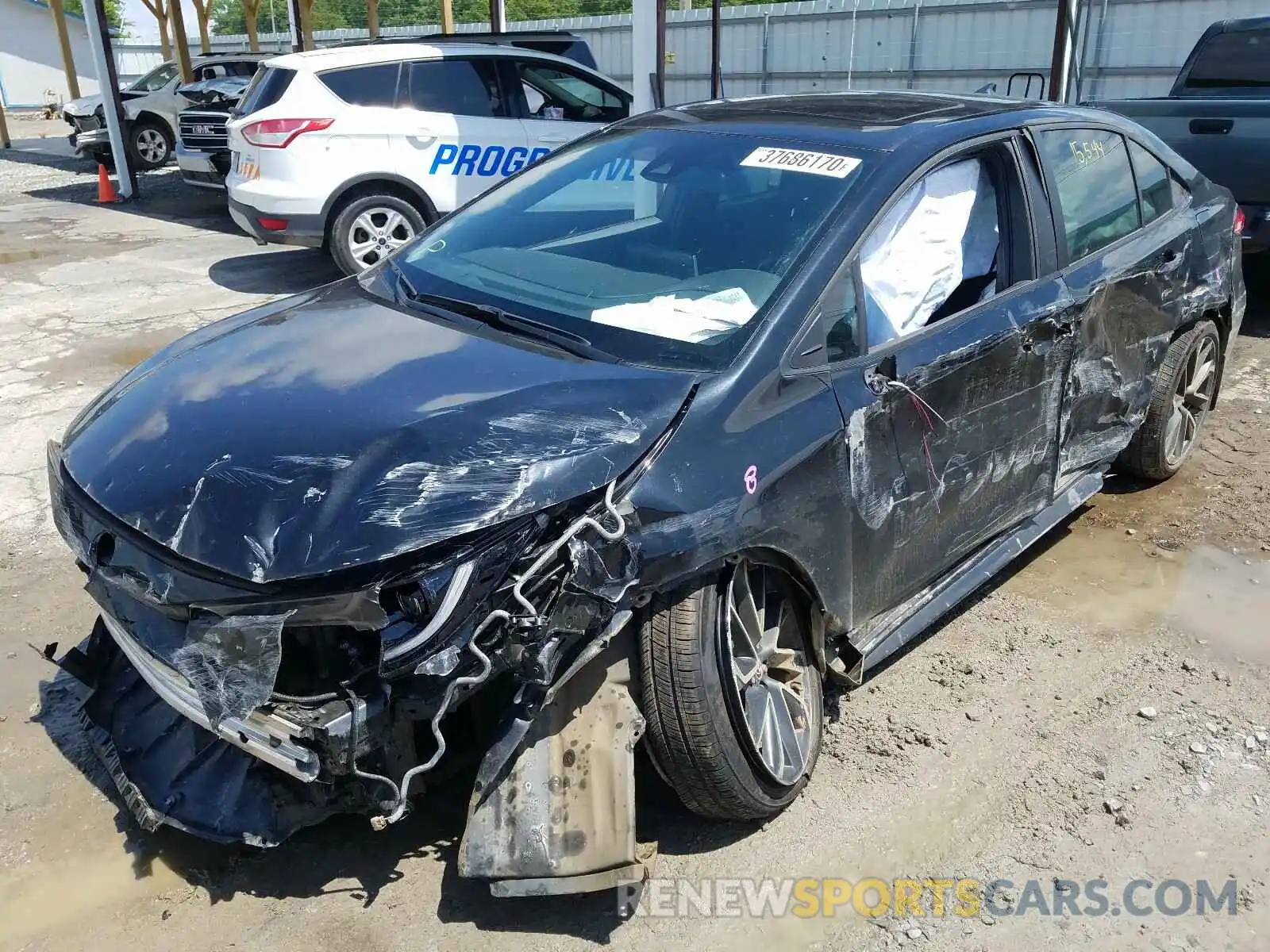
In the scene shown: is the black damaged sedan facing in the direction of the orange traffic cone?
no

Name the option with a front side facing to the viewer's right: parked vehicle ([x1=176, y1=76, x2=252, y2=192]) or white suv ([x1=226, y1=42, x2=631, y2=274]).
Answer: the white suv

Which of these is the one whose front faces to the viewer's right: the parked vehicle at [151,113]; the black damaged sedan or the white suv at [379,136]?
the white suv

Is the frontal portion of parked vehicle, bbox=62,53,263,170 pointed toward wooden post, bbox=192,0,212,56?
no

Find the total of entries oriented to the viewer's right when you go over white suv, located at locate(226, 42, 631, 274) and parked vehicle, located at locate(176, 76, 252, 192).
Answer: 1

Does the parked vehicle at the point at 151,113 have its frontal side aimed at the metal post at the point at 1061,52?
no

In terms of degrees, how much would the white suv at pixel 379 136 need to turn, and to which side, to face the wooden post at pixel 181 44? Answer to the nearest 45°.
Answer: approximately 90° to its left

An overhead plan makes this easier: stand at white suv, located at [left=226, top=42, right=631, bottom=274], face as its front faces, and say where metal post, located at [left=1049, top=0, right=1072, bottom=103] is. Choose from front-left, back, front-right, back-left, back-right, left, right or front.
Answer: front

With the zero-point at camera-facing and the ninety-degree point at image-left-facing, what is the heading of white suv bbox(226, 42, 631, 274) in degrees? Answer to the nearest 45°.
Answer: approximately 270°

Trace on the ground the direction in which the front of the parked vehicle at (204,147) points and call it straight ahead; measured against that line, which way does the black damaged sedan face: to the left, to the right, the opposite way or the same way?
the same way

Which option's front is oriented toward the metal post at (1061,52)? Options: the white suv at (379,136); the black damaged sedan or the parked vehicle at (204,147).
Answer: the white suv

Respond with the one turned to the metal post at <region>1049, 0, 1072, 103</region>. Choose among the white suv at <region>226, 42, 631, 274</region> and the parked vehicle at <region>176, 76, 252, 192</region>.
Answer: the white suv

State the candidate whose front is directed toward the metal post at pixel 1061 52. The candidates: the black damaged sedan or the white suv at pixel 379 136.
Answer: the white suv

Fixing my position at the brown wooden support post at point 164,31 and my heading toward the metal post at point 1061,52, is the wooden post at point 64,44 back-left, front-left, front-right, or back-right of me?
back-right

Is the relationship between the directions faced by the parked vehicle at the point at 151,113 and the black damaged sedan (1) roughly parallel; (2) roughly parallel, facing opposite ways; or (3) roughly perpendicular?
roughly parallel

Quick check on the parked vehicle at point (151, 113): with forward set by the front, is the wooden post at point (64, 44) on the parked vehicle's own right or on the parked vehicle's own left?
on the parked vehicle's own right

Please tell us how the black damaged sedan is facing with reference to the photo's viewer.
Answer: facing the viewer and to the left of the viewer

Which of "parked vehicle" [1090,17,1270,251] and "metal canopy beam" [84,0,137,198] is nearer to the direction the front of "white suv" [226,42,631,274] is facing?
the parked vehicle

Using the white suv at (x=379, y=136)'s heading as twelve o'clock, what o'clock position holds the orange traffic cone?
The orange traffic cone is roughly at 8 o'clock from the white suv.
